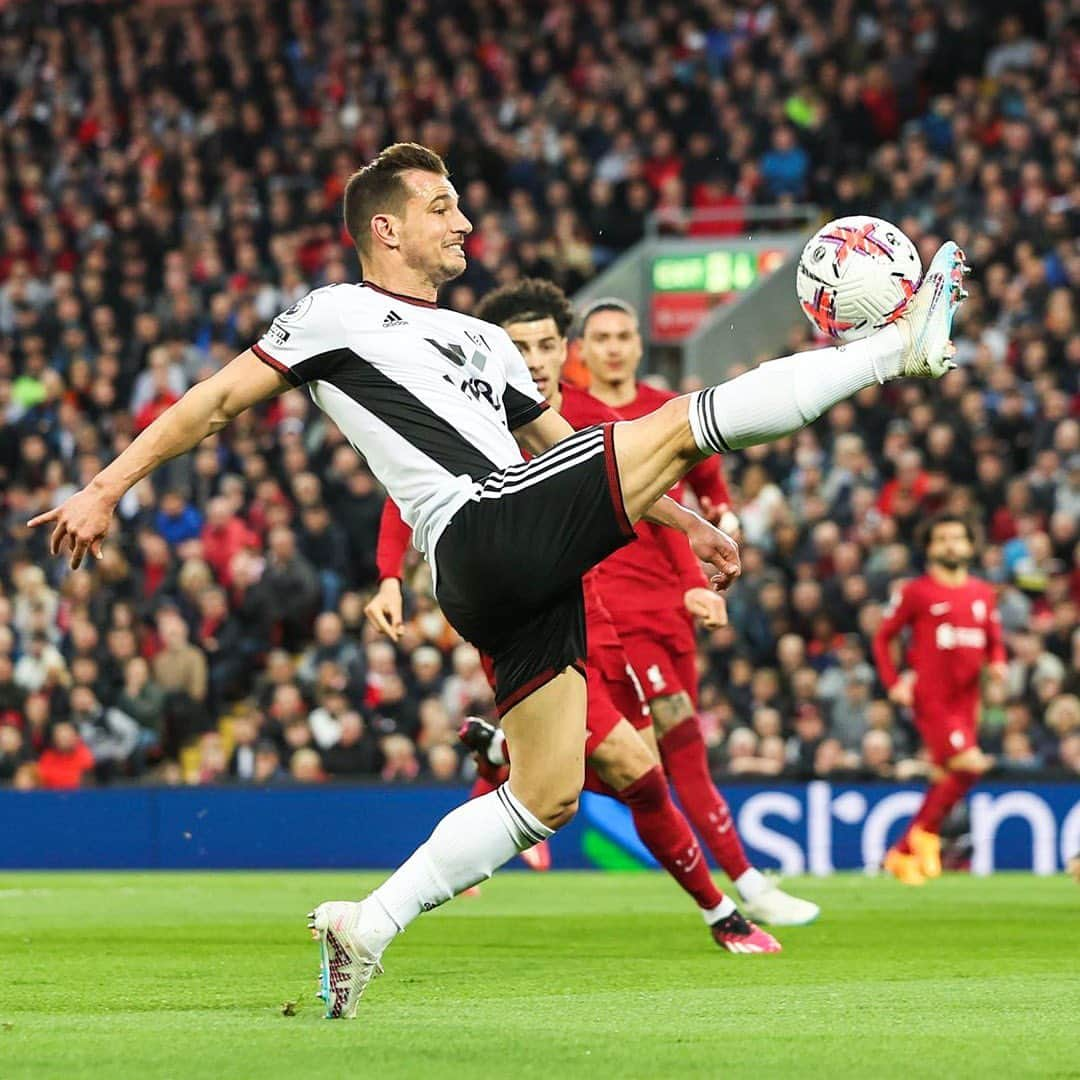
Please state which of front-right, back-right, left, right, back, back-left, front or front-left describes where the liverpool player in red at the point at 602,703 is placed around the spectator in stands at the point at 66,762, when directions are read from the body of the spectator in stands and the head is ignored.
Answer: front

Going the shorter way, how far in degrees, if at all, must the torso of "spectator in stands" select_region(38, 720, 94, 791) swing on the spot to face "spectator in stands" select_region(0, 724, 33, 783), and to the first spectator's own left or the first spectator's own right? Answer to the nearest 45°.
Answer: approximately 135° to the first spectator's own right

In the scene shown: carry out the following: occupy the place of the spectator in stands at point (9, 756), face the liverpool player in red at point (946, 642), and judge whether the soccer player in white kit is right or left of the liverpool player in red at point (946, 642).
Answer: right

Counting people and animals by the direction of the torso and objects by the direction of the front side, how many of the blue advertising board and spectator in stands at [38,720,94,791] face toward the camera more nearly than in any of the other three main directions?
2

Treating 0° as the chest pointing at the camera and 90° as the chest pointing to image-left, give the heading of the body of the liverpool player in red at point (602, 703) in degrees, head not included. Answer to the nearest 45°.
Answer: approximately 315°

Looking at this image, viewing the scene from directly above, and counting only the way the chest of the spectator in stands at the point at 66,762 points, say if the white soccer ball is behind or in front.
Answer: in front

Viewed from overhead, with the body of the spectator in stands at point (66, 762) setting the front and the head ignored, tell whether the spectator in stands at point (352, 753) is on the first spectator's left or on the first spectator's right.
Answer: on the first spectator's left

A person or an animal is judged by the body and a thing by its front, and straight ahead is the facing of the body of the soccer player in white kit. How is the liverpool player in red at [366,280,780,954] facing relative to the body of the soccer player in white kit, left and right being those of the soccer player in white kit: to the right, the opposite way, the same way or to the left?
the same way

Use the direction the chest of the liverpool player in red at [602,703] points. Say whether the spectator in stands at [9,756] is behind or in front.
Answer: behind

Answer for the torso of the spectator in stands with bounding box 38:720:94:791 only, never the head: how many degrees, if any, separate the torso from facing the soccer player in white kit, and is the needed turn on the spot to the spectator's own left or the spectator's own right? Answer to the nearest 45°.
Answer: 0° — they already face them

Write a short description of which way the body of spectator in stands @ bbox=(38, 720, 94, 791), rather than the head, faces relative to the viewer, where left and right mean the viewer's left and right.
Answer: facing the viewer

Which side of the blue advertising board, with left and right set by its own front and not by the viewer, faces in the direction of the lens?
front

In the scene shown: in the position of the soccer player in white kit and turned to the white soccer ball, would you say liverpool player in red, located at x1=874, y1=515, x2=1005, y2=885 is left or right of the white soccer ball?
left

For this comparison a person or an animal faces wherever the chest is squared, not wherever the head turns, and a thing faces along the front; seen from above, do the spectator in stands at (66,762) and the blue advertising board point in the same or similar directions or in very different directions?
same or similar directions

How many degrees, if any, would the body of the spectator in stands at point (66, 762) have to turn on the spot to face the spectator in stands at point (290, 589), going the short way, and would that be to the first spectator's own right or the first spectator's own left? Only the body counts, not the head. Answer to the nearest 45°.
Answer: approximately 90° to the first spectator's own left

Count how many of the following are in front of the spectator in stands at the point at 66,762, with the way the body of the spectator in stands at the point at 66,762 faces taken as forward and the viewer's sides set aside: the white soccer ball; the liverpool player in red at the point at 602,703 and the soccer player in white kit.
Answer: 3

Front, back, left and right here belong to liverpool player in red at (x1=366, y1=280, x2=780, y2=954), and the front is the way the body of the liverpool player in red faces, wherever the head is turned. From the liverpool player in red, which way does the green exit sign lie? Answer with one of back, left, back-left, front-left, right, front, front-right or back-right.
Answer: back-left
